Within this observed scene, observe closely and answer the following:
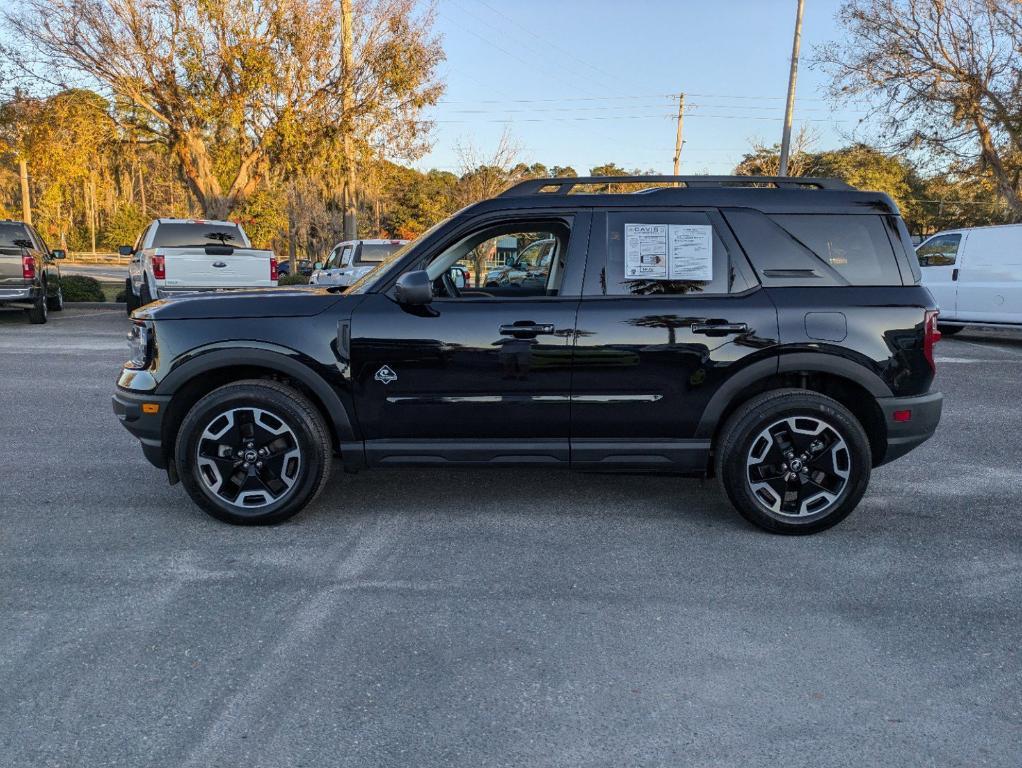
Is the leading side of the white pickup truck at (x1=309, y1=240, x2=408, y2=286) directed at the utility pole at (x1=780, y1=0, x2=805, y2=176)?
no

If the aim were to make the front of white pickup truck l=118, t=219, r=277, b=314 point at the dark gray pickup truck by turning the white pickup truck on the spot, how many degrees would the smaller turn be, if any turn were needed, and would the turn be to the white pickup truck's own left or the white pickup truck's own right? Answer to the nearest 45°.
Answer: approximately 45° to the white pickup truck's own left

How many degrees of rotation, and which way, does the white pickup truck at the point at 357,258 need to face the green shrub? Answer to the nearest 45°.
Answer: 0° — it already faces it

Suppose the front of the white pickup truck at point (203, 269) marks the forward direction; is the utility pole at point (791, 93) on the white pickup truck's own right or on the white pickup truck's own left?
on the white pickup truck's own right

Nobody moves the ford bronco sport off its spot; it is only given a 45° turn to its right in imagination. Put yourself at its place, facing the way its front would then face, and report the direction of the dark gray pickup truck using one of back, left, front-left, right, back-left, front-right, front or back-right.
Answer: front

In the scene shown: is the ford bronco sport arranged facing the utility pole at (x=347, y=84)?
no

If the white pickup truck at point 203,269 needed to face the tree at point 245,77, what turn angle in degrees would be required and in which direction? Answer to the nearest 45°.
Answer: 0° — it already faces it

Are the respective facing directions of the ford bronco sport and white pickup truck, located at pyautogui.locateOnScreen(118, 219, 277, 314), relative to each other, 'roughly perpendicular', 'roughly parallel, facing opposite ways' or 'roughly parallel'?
roughly perpendicular

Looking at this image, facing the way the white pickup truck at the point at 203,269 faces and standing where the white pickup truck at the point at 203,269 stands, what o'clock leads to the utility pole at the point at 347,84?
The utility pole is roughly at 1 o'clock from the white pickup truck.

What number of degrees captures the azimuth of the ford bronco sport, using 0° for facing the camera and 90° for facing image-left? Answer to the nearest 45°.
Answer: approximately 90°

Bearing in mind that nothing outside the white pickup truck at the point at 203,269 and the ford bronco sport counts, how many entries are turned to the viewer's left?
1

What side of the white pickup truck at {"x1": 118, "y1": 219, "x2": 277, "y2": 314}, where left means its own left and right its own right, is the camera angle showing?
back
